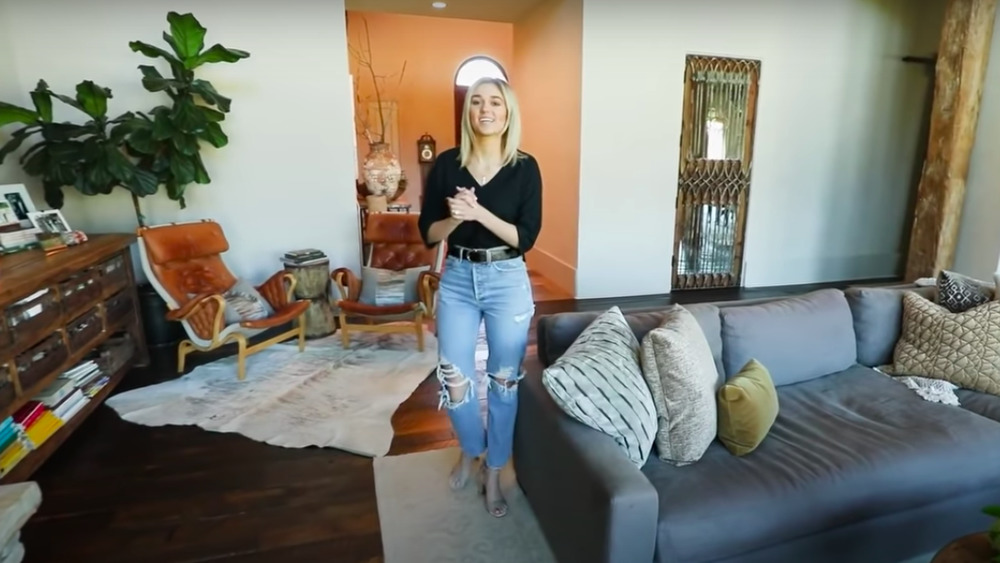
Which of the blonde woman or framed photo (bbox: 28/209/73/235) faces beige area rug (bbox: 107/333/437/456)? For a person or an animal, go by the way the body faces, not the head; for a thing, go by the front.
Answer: the framed photo

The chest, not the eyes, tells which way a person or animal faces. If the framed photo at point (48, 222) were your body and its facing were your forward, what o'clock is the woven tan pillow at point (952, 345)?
The woven tan pillow is roughly at 12 o'clock from the framed photo.

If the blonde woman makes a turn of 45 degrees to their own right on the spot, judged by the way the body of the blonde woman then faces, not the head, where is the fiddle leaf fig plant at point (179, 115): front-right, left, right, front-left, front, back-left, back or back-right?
right

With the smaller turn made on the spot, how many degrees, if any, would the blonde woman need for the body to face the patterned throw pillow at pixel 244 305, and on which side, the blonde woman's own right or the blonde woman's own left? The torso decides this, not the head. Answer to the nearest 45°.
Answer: approximately 135° to the blonde woman's own right

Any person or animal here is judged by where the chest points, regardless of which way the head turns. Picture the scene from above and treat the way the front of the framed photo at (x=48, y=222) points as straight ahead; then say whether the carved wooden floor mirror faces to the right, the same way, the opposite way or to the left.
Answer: to the right

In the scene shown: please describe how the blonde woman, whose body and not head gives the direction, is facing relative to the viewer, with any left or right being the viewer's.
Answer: facing the viewer

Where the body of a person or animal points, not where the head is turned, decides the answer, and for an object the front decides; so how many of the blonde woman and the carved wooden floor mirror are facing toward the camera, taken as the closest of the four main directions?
2

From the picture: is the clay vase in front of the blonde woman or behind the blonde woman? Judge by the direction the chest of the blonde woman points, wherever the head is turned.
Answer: behind

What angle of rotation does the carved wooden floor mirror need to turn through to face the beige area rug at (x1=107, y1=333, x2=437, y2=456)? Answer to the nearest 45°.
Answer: approximately 45° to its right

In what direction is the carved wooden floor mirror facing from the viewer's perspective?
toward the camera

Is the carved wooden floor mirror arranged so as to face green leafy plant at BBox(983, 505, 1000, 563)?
yes

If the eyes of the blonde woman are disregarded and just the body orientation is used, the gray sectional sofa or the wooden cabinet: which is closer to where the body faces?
the gray sectional sofa
